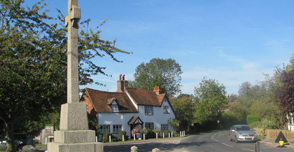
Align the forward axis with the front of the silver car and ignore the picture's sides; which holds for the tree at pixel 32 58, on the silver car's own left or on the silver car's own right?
on the silver car's own right

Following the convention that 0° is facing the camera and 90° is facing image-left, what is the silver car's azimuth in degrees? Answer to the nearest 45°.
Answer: approximately 315°

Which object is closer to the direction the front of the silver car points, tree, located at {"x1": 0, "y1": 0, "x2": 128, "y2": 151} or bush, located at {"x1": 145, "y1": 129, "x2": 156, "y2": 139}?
the tree

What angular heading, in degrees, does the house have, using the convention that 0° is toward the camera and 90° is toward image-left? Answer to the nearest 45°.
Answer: approximately 315°
